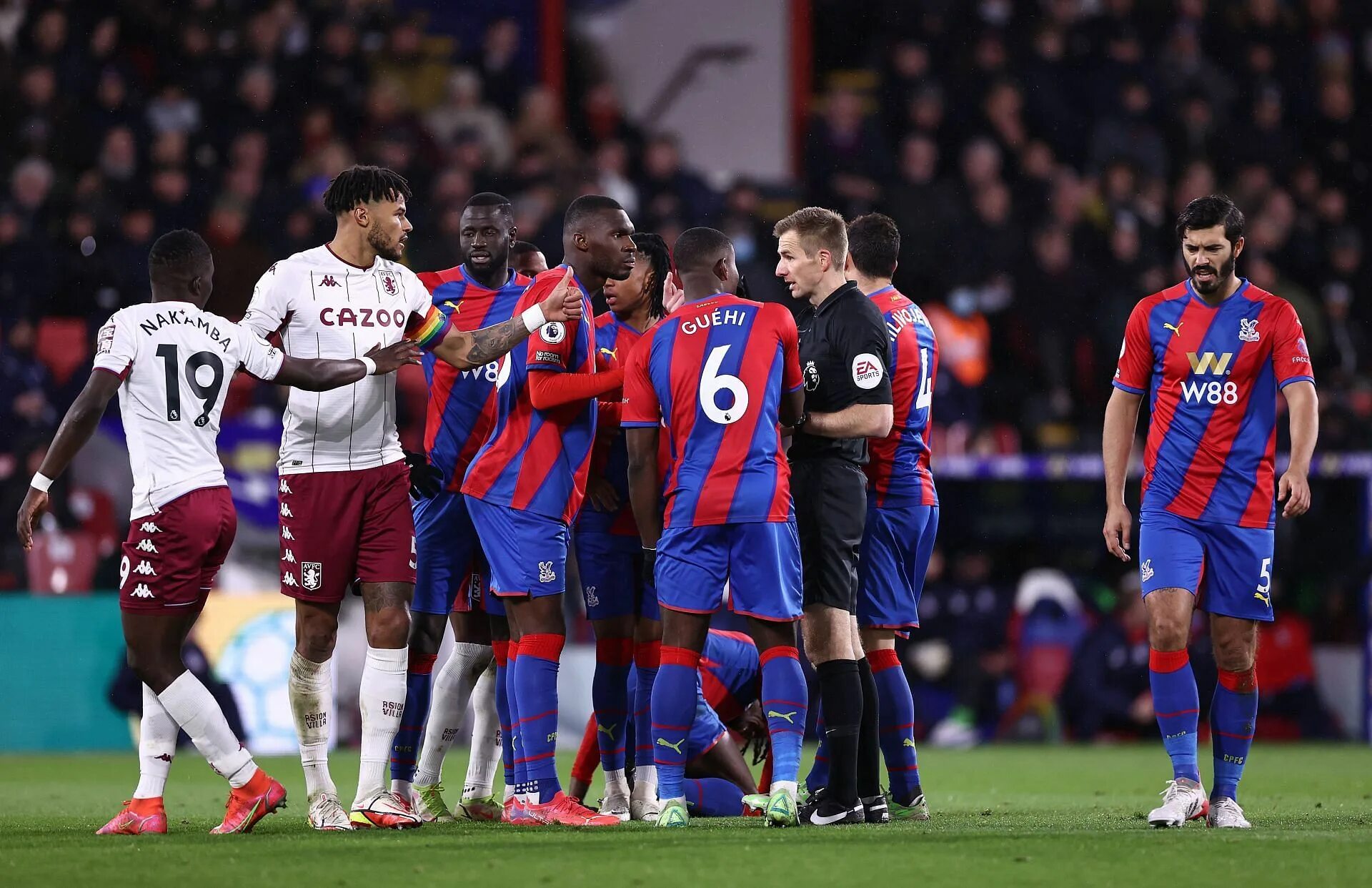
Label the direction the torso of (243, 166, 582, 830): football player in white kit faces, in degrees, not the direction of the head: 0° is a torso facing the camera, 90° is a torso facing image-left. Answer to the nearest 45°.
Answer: approximately 315°

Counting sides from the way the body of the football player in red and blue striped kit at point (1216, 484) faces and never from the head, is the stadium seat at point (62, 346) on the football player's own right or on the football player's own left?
on the football player's own right

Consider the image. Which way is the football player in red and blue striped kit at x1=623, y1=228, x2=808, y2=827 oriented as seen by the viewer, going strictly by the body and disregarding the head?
away from the camera

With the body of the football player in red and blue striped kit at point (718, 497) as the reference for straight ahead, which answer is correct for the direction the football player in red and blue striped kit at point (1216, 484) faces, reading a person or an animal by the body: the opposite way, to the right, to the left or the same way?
the opposite way

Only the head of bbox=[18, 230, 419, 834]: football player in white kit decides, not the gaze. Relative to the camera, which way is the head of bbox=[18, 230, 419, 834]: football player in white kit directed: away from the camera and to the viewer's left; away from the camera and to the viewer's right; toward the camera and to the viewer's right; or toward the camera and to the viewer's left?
away from the camera and to the viewer's right

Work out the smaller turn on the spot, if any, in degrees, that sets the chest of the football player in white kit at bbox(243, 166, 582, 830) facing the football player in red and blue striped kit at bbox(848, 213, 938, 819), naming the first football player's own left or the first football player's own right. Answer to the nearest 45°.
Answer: approximately 45° to the first football player's own left

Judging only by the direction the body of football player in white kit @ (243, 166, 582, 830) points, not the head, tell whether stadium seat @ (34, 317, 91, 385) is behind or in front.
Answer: behind

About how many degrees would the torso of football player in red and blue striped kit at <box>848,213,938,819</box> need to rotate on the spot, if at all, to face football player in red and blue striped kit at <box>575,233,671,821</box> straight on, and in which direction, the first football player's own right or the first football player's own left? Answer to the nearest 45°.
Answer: approximately 45° to the first football player's own left

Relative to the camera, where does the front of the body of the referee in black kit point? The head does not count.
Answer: to the viewer's left

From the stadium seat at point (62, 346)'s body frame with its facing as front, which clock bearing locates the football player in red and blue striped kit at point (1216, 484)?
The football player in red and blue striped kit is roughly at 11 o'clock from the stadium seat.

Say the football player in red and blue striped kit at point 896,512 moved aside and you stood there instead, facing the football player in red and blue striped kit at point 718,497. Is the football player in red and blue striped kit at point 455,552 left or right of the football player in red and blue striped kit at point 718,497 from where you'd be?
right

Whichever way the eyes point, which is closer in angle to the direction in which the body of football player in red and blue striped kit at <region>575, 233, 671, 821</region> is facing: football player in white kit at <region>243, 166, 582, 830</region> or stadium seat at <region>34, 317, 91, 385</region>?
the football player in white kit
